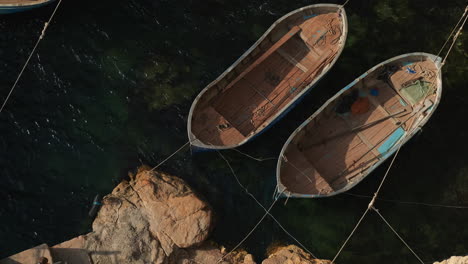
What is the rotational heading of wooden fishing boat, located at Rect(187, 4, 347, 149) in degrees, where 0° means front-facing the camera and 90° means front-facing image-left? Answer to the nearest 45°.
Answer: approximately 225°

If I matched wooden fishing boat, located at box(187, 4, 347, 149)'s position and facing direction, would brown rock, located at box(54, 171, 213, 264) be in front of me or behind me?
behind

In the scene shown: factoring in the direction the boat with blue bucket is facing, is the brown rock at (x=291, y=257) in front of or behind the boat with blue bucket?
behind

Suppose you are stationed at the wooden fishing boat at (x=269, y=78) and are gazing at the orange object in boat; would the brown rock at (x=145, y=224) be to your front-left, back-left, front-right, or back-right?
back-right

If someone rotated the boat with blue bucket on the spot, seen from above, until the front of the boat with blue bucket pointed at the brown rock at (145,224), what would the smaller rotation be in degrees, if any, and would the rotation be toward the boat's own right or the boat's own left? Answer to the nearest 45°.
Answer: approximately 135° to the boat's own left

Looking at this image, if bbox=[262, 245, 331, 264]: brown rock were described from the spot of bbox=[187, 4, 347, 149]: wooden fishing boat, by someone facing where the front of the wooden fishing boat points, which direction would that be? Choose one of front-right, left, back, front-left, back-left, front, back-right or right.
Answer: back

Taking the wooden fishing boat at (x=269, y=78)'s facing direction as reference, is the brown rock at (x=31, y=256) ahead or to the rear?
to the rear

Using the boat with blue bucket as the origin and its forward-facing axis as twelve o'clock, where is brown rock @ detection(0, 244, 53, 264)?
The brown rock is roughly at 7 o'clock from the boat with blue bucket.
